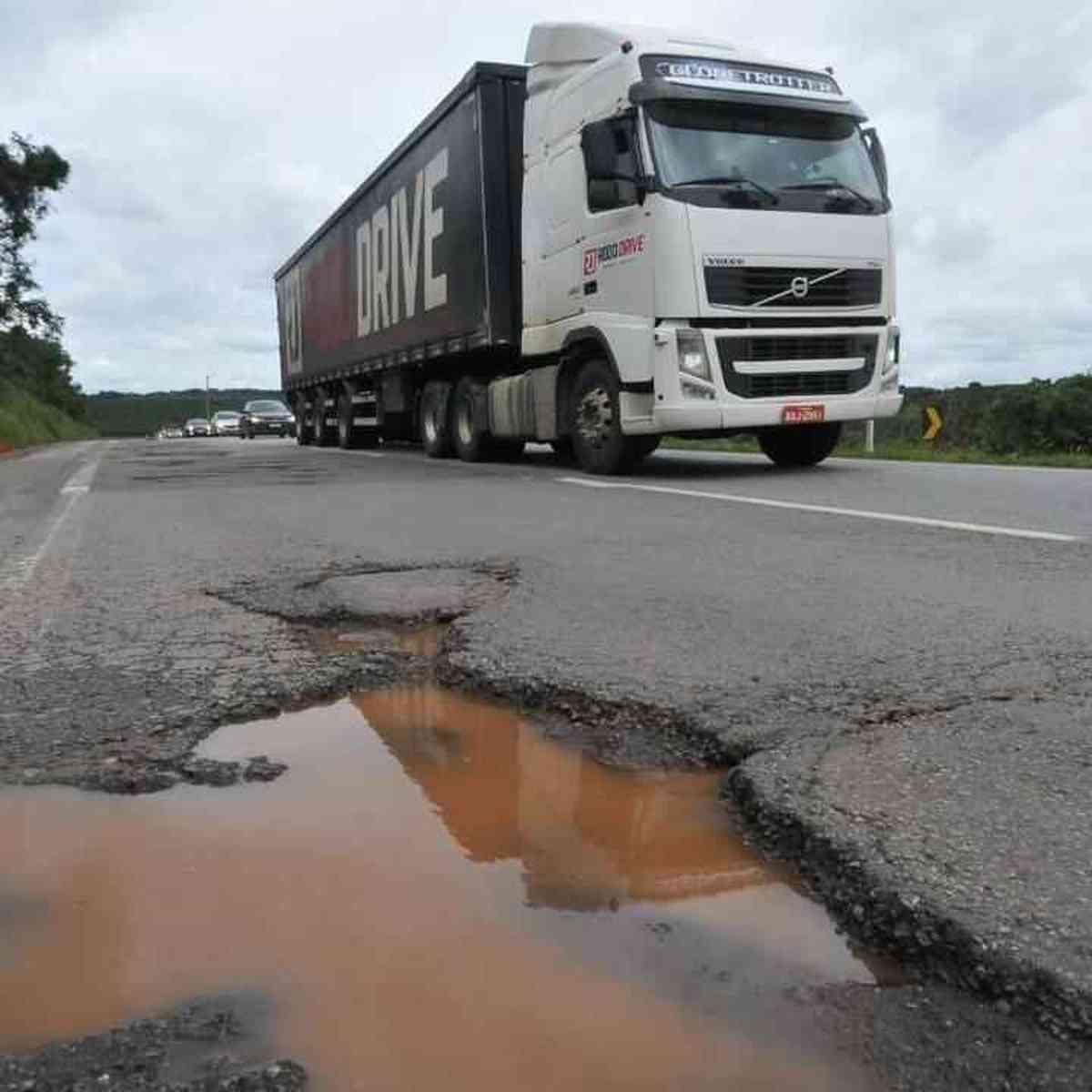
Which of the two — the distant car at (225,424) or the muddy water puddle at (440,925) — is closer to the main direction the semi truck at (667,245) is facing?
the muddy water puddle

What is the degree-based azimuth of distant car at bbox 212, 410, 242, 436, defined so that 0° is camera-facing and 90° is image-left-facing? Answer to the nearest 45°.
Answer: approximately 0°

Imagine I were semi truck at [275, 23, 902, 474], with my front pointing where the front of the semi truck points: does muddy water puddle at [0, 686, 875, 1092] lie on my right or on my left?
on my right

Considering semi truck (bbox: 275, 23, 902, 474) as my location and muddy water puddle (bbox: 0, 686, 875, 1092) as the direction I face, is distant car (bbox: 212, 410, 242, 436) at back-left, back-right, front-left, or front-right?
back-right

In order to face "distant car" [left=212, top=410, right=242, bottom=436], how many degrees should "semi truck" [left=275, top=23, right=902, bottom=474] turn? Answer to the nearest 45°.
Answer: approximately 180°

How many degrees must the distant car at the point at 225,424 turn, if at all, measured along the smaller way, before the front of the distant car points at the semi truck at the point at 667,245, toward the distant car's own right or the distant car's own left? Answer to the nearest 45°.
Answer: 0° — it already faces it

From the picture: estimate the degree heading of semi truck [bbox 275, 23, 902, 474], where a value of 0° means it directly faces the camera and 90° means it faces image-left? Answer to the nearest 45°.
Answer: approximately 315°

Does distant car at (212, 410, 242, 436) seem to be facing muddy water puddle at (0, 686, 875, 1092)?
yes
